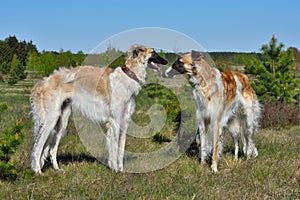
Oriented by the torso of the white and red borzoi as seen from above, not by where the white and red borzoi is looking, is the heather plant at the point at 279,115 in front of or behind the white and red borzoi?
behind

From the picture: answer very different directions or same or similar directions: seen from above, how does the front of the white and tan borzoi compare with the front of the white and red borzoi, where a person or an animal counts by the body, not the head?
very different directions

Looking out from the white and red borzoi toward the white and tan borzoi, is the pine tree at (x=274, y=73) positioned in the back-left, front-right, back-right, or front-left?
back-right

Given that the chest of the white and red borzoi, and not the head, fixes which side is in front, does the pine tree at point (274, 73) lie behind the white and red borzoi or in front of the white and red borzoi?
behind

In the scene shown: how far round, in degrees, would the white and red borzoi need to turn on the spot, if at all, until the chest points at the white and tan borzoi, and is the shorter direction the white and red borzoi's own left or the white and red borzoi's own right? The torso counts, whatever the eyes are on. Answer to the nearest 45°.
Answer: approximately 45° to the white and red borzoi's own right

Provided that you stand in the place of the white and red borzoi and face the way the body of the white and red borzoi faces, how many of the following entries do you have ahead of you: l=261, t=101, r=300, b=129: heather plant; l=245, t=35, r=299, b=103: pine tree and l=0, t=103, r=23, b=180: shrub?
1

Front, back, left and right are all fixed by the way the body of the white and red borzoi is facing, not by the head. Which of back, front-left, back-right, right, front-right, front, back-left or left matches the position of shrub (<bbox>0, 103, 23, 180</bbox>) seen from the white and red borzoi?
front

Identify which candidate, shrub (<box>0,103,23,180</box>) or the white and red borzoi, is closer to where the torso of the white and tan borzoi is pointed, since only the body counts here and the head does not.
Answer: the white and red borzoi

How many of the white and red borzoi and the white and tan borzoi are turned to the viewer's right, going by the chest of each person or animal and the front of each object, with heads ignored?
1

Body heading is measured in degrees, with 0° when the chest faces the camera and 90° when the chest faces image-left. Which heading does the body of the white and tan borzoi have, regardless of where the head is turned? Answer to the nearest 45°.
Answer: approximately 270°

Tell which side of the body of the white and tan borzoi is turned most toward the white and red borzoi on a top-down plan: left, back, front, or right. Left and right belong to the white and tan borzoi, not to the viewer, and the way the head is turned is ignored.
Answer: front

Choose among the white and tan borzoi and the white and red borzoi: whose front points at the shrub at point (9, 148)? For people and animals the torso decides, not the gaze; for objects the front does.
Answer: the white and red borzoi

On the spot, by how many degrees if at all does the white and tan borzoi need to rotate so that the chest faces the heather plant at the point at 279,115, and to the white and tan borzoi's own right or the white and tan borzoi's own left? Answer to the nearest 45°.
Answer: approximately 45° to the white and tan borzoi's own left
